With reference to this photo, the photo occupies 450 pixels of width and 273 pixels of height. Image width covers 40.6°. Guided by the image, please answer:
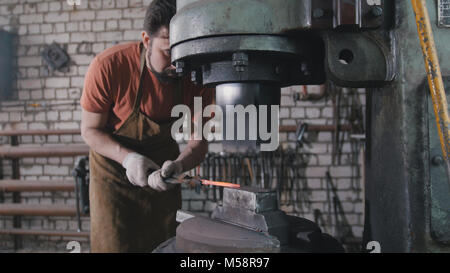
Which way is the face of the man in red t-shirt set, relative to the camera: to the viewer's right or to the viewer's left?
to the viewer's right

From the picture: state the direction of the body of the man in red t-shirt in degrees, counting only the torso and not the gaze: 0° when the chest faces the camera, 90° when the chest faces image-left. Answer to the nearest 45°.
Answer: approximately 315°

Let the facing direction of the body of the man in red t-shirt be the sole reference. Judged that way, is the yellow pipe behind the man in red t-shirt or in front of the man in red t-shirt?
in front
